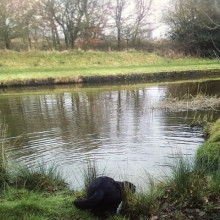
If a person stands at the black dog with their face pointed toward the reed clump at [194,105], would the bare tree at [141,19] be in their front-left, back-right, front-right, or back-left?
front-left

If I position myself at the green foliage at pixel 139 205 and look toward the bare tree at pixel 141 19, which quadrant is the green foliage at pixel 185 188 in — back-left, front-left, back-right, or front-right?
front-right

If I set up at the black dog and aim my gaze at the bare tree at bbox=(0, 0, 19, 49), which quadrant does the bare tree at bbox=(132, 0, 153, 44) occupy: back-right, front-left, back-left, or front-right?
front-right

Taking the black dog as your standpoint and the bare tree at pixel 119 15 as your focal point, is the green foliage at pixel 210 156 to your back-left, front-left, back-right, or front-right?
front-right

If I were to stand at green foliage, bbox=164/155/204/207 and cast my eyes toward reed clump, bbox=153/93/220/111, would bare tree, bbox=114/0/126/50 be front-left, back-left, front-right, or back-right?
front-left

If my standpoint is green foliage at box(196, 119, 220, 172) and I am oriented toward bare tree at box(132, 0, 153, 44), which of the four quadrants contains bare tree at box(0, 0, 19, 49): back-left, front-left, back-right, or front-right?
front-left

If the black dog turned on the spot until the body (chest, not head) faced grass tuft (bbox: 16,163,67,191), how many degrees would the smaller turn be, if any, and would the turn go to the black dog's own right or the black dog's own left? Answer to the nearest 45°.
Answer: approximately 90° to the black dog's own left

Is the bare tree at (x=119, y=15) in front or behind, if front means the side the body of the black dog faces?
in front

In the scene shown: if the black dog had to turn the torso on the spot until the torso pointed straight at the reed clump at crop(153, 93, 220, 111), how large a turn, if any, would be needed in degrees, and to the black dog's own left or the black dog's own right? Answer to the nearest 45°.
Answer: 0° — it already faces it
